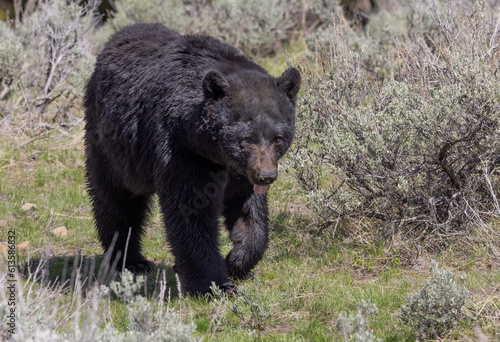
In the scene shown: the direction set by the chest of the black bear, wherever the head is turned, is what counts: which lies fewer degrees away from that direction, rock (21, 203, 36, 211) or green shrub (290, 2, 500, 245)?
the green shrub

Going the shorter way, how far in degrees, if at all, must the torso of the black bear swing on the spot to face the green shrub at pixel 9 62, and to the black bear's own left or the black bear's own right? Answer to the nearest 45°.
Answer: approximately 180°

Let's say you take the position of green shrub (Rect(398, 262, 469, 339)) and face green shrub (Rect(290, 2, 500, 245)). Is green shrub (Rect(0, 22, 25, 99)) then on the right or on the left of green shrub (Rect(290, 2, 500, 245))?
left

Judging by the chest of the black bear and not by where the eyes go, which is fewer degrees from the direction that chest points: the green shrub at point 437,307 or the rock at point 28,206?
the green shrub

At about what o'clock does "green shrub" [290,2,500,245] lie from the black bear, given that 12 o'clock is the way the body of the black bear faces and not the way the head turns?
The green shrub is roughly at 10 o'clock from the black bear.

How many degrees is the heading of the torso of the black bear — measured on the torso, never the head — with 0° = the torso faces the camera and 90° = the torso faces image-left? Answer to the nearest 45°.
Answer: approximately 315°

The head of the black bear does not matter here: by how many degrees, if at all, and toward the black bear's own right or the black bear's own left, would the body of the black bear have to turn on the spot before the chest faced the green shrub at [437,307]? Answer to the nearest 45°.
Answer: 0° — it already faces it

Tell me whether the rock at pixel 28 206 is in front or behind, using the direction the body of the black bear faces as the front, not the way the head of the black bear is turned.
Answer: behind

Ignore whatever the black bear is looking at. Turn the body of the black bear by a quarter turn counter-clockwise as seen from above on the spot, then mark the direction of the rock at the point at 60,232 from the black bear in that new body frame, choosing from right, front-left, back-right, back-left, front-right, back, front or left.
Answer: left
